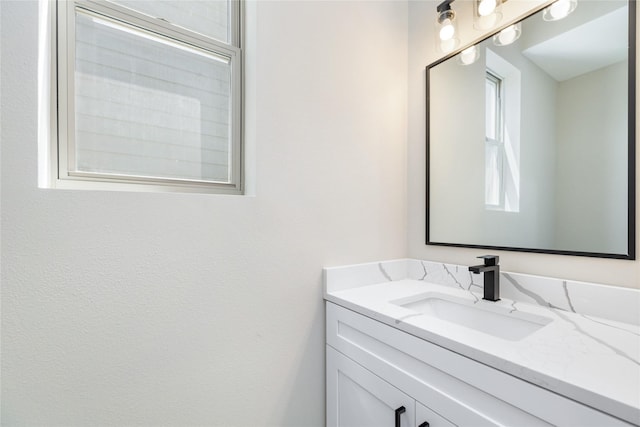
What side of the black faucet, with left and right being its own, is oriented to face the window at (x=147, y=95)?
front

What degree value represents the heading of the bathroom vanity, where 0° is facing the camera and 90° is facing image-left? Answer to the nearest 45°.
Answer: approximately 45°

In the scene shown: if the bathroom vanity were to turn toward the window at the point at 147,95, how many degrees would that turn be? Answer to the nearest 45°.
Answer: approximately 45° to its right

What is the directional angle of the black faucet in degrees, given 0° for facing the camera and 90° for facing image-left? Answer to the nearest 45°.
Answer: approximately 45°
